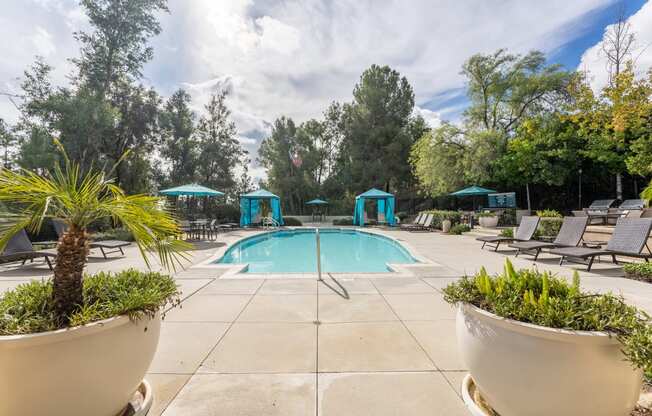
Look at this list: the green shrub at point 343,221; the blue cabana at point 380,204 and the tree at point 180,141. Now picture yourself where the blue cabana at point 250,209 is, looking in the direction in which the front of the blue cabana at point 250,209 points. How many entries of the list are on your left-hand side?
2

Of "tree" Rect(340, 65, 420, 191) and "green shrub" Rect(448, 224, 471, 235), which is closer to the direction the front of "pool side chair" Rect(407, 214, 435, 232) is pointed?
the tree

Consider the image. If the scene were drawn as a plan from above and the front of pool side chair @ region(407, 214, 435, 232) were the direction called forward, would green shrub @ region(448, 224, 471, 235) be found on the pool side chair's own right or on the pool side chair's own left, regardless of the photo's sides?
on the pool side chair's own left

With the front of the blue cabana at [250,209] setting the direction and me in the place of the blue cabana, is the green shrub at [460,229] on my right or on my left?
on my left

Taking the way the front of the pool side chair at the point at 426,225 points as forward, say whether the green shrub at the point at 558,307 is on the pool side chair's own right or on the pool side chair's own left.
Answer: on the pool side chair's own left

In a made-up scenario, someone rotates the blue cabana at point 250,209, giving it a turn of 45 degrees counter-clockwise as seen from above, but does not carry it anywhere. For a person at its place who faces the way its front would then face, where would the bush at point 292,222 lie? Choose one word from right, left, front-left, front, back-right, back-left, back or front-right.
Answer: left

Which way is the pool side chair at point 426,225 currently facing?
to the viewer's left

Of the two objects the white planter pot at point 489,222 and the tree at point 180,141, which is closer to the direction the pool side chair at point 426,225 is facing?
the tree

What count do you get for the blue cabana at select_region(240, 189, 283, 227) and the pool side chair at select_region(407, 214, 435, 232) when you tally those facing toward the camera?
1

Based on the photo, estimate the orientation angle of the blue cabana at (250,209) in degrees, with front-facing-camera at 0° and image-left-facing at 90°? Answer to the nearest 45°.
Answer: approximately 0°

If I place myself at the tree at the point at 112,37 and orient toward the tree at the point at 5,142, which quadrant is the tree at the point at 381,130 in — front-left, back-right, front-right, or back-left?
back-right

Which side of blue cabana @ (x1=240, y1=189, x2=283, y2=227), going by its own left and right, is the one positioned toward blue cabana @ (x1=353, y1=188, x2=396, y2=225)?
left

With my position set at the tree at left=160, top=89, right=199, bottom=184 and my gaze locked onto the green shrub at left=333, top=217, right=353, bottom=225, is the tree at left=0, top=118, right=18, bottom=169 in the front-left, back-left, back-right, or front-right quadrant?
back-right
